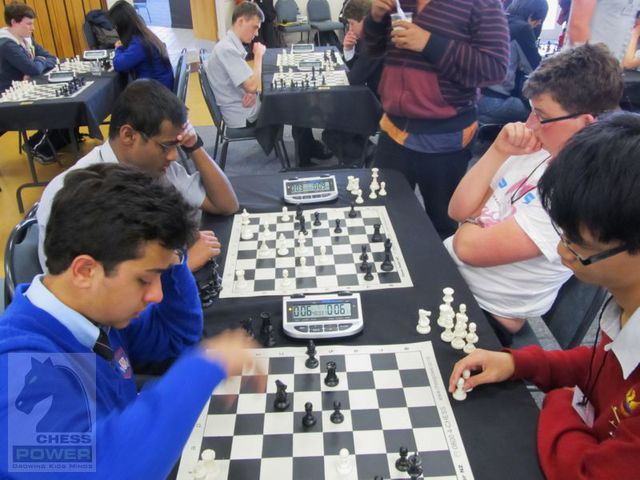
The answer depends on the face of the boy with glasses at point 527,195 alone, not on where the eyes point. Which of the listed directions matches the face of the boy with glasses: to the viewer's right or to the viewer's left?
to the viewer's left

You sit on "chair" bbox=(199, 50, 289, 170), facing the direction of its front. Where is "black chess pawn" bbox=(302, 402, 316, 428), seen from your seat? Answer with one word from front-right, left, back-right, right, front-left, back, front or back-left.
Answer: right

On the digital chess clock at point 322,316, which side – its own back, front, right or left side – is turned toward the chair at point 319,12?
back

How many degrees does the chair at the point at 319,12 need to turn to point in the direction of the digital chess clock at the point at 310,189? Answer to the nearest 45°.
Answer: approximately 45° to its right

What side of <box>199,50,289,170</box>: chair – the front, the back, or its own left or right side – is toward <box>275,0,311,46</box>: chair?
left

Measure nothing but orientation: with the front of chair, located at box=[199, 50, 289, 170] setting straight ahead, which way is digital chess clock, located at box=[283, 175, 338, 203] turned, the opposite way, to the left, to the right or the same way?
to the right

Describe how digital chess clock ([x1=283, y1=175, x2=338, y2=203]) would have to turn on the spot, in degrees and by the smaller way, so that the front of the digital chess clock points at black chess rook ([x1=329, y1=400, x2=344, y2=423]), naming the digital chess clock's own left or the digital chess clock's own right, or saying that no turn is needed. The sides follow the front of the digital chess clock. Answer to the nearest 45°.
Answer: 0° — it already faces it

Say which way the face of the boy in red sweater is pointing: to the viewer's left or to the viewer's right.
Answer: to the viewer's left

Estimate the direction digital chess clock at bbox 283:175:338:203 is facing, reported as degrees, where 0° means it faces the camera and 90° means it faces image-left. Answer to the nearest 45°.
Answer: approximately 0°

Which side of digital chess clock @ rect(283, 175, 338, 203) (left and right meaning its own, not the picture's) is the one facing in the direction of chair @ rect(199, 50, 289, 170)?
back

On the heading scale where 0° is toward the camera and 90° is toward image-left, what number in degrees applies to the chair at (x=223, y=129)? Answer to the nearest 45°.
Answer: approximately 270°
